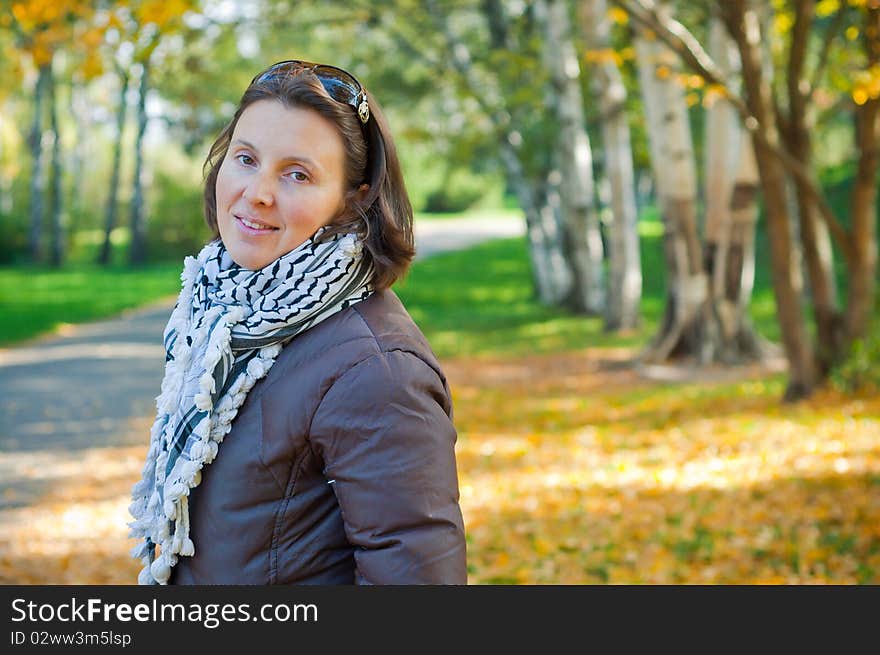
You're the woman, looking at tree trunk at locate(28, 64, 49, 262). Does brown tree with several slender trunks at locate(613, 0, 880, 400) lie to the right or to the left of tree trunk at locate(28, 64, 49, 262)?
right

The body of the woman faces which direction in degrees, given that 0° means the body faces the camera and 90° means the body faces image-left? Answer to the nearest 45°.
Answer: approximately 45°

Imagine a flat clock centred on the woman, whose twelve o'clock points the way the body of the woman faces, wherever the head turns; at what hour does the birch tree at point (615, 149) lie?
The birch tree is roughly at 5 o'clock from the woman.

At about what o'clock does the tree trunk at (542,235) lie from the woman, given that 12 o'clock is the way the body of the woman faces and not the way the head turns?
The tree trunk is roughly at 5 o'clock from the woman.

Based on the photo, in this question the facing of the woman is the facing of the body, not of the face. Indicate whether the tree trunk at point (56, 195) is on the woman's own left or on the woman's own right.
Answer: on the woman's own right

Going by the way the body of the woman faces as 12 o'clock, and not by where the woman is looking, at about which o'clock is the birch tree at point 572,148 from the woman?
The birch tree is roughly at 5 o'clock from the woman.

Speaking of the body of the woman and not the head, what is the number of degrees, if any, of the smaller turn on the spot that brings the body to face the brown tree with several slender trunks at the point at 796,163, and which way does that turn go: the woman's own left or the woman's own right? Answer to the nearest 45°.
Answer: approximately 180°

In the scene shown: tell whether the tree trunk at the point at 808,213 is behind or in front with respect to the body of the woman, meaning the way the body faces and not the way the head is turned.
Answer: behind

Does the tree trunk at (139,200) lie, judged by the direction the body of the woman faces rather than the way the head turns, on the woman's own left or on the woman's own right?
on the woman's own right
